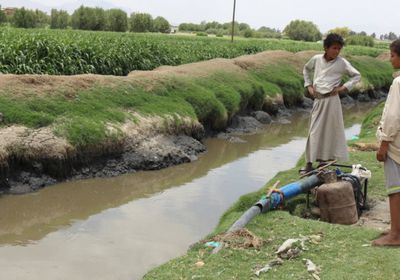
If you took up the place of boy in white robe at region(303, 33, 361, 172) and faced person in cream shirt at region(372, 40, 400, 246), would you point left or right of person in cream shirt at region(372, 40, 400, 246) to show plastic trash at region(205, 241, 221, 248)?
right

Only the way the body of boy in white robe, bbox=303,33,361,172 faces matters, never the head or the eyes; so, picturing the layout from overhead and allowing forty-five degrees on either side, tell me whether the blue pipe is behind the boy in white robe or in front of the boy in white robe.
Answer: in front

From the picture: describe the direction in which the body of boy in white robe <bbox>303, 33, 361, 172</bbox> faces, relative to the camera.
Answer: toward the camera

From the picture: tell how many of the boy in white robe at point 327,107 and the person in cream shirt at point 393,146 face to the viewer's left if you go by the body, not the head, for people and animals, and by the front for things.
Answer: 1

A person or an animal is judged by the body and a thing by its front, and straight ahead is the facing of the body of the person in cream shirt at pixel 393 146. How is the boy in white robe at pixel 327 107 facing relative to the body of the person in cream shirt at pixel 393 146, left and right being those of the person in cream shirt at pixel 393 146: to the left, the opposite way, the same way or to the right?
to the left

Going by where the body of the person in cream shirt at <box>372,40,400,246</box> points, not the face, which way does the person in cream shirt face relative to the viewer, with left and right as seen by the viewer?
facing to the left of the viewer

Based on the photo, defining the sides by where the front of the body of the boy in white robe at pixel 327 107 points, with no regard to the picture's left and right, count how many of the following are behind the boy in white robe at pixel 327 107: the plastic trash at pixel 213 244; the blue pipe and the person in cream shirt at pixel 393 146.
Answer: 0

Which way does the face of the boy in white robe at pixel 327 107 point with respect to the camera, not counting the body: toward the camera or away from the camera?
toward the camera

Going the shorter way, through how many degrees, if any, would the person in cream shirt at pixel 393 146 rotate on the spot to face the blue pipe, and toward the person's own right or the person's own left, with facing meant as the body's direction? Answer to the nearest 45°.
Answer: approximately 45° to the person's own right

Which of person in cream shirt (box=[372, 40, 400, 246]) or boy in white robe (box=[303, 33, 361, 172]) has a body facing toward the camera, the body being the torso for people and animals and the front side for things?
boy in white robe (box=[303, 33, 361, 172])

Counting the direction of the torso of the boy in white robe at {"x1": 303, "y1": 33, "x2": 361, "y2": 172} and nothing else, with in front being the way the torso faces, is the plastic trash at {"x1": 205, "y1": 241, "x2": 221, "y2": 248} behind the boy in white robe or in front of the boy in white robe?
in front

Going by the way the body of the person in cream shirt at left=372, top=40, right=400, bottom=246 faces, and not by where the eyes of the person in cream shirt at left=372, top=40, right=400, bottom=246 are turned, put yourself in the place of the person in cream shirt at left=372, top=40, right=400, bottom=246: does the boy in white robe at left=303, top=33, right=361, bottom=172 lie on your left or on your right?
on your right

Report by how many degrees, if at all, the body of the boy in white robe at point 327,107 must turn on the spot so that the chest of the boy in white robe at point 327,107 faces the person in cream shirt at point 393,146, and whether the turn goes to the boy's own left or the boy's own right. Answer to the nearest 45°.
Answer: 0° — they already face them
